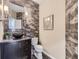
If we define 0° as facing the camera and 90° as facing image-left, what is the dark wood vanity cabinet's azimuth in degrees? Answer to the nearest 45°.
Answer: approximately 315°
